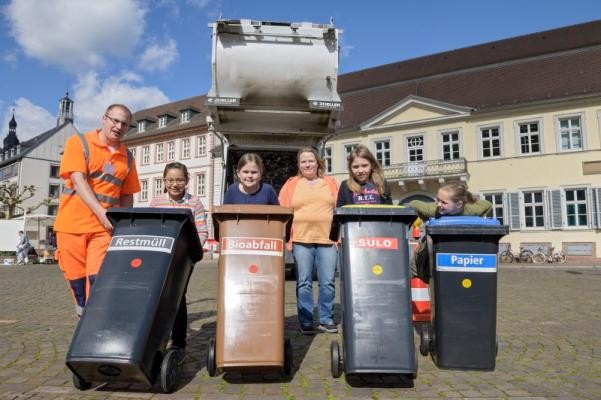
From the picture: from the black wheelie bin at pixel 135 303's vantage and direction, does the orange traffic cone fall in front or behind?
behind

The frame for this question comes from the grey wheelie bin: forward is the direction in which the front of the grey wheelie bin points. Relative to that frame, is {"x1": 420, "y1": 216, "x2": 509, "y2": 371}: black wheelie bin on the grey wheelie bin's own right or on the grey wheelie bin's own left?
on the grey wheelie bin's own left

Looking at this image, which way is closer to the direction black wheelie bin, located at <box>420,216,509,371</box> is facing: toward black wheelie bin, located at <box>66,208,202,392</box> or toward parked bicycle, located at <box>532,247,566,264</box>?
the black wheelie bin

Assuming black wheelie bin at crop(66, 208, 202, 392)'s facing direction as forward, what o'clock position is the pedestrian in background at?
The pedestrian in background is roughly at 4 o'clock from the black wheelie bin.

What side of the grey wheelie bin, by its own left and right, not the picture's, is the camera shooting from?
front

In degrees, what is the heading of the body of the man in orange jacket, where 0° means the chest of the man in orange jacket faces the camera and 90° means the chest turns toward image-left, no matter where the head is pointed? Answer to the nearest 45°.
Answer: approximately 315°

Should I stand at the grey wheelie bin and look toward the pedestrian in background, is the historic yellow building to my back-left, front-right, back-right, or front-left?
front-right

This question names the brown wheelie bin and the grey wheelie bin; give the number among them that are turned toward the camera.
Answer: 2

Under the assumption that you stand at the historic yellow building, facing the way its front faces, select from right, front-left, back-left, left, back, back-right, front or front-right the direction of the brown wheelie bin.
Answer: front-left

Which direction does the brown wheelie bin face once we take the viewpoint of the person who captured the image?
facing the viewer

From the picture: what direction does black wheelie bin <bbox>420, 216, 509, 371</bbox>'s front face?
toward the camera

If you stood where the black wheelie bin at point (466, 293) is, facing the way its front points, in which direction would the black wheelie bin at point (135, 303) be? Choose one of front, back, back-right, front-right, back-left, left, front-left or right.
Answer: front-right

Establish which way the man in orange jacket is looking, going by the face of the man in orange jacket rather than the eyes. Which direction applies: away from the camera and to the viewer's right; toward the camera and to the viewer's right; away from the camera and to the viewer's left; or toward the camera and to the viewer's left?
toward the camera and to the viewer's right

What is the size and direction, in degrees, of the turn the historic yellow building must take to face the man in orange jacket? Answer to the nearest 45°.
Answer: approximately 45° to its left
